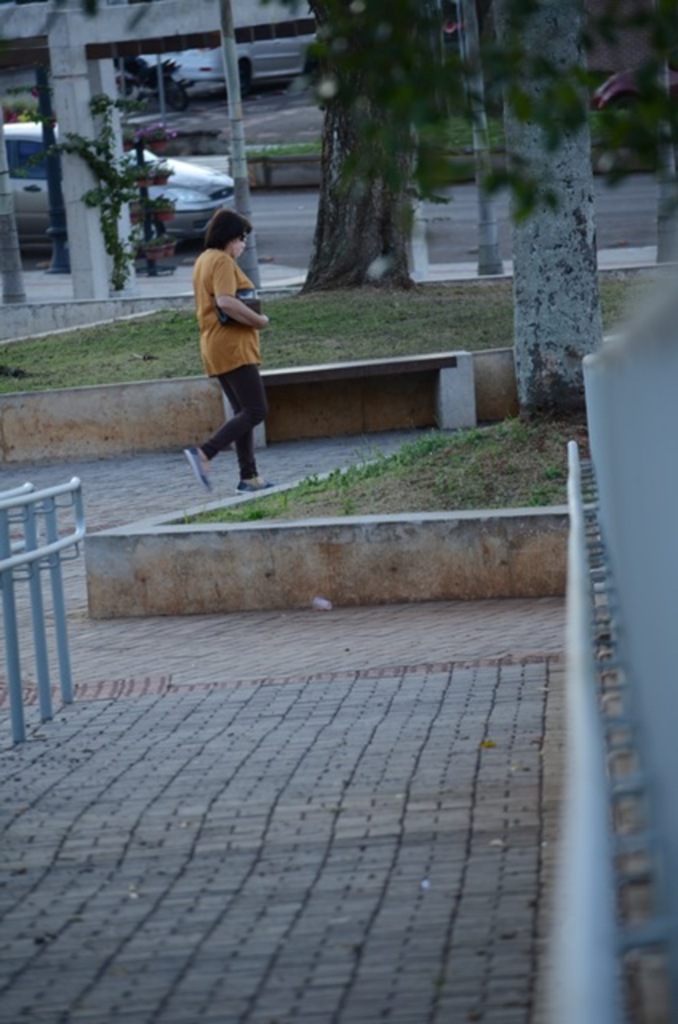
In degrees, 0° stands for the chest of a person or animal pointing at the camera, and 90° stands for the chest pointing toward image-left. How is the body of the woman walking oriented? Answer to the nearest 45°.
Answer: approximately 270°

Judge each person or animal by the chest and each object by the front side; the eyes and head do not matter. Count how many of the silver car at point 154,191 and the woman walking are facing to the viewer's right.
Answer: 2

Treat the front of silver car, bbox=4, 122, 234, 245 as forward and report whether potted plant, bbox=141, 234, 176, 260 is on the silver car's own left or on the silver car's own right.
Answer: on the silver car's own right

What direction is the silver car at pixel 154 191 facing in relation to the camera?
to the viewer's right

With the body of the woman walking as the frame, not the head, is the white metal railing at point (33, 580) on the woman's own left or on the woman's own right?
on the woman's own right

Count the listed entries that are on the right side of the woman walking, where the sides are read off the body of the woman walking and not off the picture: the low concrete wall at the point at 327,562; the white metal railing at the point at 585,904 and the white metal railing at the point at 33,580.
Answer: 3

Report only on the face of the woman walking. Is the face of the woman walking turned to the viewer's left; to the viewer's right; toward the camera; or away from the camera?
to the viewer's right

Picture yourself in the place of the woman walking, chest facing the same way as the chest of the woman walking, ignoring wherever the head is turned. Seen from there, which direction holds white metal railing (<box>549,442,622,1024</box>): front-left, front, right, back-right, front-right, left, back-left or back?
right

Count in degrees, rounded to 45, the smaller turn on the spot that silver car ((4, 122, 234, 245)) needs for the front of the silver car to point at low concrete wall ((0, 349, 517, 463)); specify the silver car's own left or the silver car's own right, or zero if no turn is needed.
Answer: approximately 90° to the silver car's own right

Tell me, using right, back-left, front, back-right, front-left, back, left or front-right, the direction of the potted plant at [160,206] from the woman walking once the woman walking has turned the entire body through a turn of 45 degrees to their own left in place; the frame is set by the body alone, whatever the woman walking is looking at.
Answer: front-left

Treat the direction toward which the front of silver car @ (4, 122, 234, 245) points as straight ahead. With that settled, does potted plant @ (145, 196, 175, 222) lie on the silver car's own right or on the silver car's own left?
on the silver car's own right
